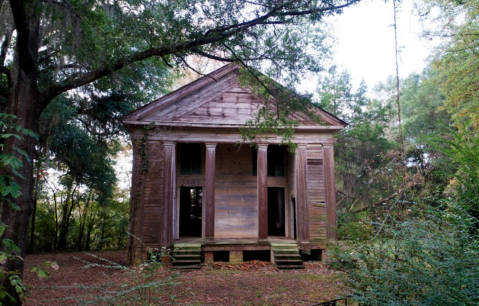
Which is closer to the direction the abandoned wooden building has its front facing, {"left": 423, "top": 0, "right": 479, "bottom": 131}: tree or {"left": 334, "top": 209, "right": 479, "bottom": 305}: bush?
the bush

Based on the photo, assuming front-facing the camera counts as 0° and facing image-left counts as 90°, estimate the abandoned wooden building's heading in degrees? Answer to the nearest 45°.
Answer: approximately 0°

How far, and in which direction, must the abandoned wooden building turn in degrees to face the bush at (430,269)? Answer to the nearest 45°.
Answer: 0° — it already faces it

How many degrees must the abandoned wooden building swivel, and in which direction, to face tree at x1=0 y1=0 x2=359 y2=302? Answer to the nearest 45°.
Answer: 0° — it already faces it

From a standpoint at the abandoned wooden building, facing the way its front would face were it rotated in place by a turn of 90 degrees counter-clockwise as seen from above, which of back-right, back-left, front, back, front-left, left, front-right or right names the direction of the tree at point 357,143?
front-left

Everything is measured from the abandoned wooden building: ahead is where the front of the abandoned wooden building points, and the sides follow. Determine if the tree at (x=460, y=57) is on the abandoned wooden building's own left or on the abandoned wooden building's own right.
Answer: on the abandoned wooden building's own left
